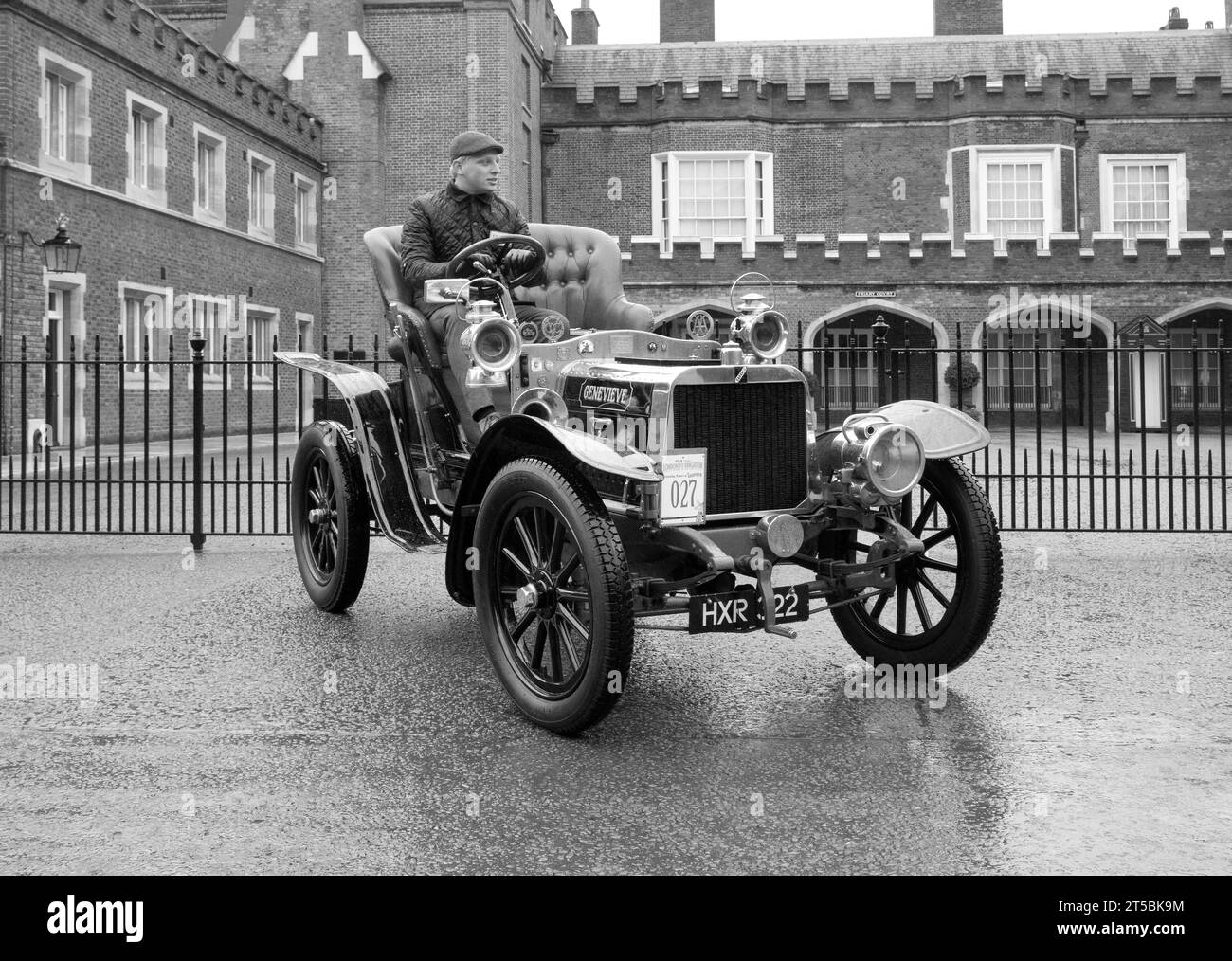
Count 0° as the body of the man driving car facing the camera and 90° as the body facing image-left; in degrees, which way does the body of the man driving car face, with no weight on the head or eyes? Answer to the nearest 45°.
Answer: approximately 315°

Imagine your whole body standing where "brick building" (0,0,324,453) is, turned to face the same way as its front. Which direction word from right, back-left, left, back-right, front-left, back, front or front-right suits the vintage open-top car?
front-right

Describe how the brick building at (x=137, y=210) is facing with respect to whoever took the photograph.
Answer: facing the viewer and to the right of the viewer

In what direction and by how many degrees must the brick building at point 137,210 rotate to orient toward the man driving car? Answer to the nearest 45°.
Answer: approximately 45° to its right

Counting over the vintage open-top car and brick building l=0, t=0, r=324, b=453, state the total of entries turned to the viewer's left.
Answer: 0

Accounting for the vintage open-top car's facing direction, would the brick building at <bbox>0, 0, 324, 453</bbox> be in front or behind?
behind
